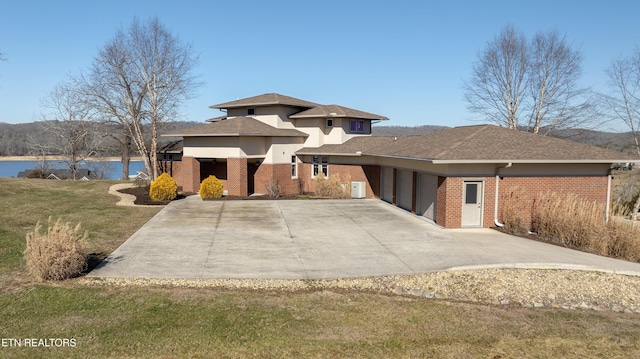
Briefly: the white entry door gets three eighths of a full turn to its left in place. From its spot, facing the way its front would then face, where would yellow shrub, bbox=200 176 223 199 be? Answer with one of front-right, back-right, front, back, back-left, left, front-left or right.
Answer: back-left

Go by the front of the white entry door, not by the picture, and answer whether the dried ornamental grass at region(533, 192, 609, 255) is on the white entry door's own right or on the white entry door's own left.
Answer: on the white entry door's own left

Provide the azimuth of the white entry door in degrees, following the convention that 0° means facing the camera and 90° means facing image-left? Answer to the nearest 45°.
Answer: approximately 0°

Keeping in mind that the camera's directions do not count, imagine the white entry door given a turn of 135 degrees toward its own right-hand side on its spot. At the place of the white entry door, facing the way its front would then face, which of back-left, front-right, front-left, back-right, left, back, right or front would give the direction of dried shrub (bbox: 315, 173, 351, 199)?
front

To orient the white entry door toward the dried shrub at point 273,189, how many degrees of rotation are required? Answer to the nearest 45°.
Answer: approximately 135° to its right

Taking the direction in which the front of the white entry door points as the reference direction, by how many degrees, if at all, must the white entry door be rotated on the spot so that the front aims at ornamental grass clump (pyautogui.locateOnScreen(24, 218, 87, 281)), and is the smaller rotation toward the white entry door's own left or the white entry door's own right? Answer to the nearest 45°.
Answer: approximately 45° to the white entry door's own right

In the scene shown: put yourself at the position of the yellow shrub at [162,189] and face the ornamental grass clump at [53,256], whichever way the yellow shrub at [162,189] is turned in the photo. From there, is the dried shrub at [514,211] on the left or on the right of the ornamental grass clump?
left

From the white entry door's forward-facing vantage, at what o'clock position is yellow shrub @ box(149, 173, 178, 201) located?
The yellow shrub is roughly at 3 o'clock from the white entry door.

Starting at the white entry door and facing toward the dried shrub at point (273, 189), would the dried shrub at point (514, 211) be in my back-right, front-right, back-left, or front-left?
back-right

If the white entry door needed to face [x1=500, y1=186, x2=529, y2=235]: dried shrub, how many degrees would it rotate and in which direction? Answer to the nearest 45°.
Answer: approximately 90° to its left
